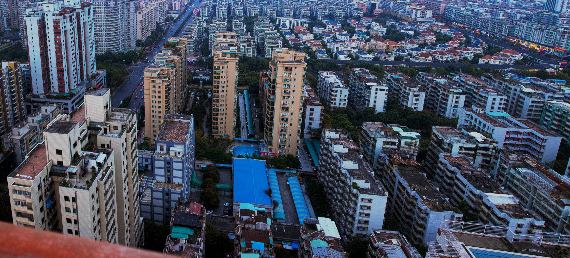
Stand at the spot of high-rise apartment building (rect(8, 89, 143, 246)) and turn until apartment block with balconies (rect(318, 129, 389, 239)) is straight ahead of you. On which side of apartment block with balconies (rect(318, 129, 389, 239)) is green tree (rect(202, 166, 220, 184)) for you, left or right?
left

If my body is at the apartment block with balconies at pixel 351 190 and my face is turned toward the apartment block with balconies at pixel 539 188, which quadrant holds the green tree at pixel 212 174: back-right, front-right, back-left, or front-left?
back-left

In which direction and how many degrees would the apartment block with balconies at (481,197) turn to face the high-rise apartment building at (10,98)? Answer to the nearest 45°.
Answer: approximately 45° to its right
